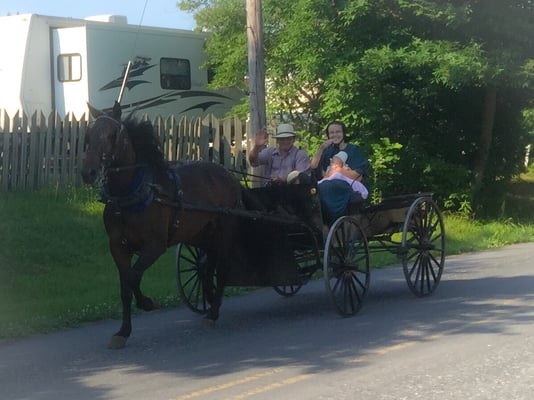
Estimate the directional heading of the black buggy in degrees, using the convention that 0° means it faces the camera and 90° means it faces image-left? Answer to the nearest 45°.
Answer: approximately 45°

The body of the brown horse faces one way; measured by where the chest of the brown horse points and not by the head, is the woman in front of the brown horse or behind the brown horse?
behind

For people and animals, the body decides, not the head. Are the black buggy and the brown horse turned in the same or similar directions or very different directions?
same or similar directions

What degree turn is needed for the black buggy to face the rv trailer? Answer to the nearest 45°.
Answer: approximately 90° to its right

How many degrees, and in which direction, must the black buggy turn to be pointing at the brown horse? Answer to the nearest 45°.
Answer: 0° — it already faces it

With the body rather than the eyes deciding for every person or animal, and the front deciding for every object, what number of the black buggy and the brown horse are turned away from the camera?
0

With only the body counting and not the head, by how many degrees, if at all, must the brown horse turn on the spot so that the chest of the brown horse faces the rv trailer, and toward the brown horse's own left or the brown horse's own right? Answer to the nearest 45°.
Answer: approximately 135° to the brown horse's own right

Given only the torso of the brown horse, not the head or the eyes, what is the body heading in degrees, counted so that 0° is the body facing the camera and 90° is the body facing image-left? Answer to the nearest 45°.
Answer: approximately 45°

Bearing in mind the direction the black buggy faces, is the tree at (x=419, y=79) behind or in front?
behind

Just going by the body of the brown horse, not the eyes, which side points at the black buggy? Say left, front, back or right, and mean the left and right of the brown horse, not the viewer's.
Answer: back
